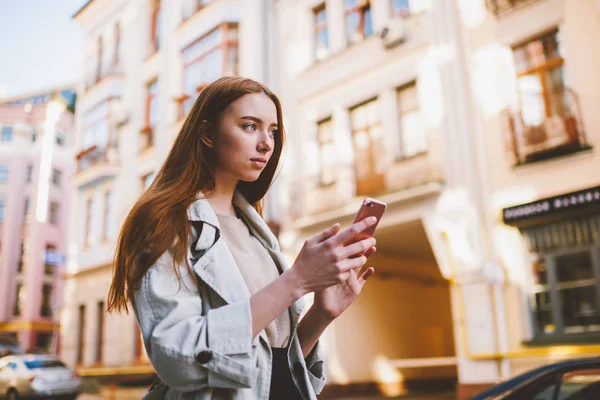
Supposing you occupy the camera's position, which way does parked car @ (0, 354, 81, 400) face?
facing away from the viewer and to the left of the viewer

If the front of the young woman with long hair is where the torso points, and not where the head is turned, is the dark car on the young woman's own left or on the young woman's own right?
on the young woman's own left

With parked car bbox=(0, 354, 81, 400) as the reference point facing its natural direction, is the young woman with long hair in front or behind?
behind

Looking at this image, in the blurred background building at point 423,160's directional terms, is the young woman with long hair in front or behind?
in front

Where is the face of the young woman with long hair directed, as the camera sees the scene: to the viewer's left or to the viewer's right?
to the viewer's right
